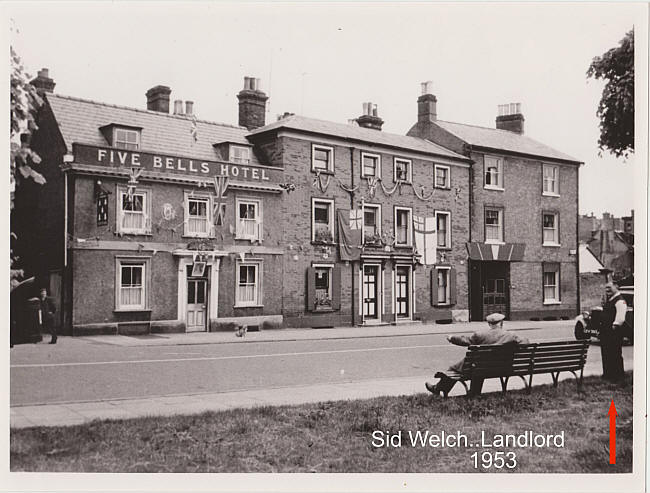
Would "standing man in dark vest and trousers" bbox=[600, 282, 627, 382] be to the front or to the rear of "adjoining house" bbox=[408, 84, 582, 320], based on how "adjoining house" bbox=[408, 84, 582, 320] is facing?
to the front

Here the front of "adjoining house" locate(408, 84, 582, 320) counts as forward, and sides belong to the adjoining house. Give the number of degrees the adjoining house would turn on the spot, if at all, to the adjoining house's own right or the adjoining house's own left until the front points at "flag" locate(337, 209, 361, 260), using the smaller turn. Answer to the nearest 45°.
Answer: approximately 135° to the adjoining house's own right

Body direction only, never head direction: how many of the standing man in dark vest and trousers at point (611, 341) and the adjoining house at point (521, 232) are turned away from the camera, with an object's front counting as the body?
0

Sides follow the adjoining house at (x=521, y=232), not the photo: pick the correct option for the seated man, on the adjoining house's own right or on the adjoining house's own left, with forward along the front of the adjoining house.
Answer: on the adjoining house's own right

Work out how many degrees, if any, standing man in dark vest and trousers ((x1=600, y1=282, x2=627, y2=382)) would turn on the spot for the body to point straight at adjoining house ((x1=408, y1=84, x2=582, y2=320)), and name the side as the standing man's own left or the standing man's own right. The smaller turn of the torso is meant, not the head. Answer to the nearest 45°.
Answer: approximately 135° to the standing man's own right

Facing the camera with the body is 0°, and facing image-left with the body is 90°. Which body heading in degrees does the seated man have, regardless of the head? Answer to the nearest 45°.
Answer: approximately 135°

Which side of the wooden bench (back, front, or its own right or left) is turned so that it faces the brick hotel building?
front

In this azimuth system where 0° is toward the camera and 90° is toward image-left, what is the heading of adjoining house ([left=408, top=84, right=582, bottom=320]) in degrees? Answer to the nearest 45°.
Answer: approximately 315°

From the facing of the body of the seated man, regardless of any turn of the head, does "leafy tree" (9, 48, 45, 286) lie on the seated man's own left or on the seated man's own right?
on the seated man's own left

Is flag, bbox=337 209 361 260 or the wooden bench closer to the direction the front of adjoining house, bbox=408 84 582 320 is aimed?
the wooden bench

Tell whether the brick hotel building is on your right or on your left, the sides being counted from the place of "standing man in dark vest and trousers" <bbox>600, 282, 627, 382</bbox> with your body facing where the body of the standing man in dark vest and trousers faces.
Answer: on your right

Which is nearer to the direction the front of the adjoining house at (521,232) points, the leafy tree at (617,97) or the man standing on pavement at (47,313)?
the leafy tree
